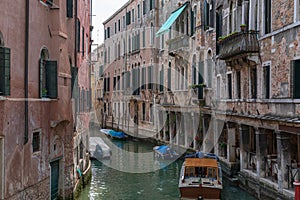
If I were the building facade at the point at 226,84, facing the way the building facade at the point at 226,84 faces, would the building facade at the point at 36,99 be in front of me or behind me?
in front

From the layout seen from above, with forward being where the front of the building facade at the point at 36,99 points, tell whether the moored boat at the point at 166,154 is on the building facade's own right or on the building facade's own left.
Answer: on the building facade's own left

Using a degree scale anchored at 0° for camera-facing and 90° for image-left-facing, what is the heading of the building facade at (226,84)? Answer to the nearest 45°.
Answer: approximately 45°

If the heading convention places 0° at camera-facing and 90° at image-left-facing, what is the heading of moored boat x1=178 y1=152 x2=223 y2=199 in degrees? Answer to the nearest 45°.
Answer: approximately 180°
